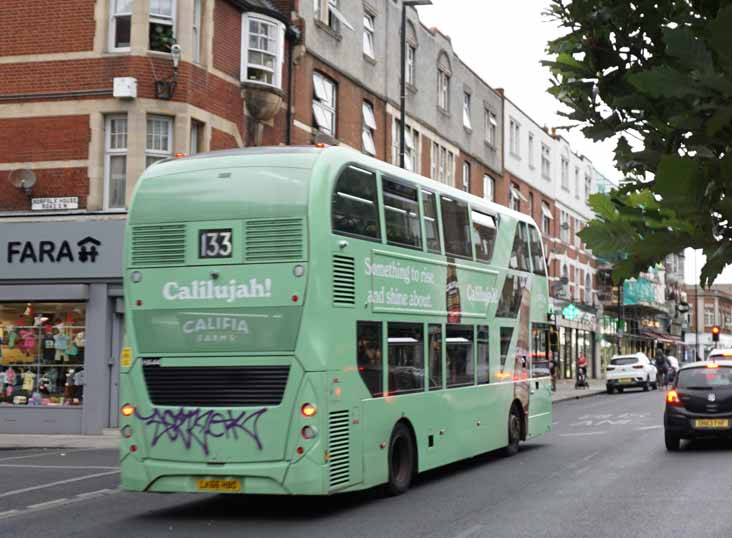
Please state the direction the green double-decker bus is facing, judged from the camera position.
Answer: facing away from the viewer and to the right of the viewer

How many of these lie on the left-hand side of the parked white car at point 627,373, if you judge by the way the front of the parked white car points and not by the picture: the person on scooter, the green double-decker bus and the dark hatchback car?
1

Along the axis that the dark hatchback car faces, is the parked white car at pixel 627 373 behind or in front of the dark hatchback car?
in front

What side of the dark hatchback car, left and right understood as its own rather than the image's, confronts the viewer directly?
back

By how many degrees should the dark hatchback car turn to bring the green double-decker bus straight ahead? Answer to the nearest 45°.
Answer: approximately 135° to its left

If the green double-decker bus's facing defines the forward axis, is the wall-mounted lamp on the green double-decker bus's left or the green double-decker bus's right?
on its left

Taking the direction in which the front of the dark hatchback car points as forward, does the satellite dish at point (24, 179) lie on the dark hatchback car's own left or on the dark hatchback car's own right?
on the dark hatchback car's own left
